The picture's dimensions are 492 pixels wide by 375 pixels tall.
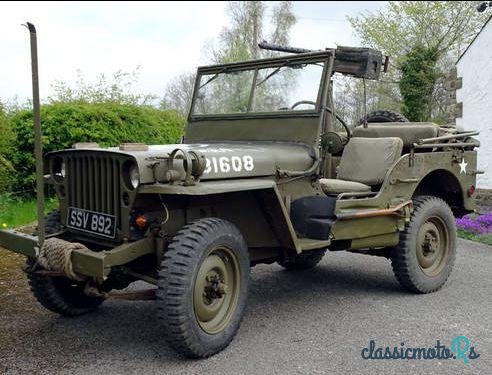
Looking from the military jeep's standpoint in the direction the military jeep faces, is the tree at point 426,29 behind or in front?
behind

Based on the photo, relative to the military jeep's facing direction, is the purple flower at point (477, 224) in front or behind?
behind

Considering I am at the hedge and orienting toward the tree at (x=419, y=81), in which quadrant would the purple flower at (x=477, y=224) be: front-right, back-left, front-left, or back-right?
front-right

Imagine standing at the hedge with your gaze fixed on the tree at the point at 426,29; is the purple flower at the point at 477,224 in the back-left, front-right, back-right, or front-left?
front-right

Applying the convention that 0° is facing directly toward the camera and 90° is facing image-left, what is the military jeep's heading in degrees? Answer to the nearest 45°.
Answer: approximately 45°

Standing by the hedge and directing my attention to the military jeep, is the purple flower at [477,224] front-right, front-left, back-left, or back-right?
front-left

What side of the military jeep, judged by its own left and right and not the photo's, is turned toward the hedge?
right

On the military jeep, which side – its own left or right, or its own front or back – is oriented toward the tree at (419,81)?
back
